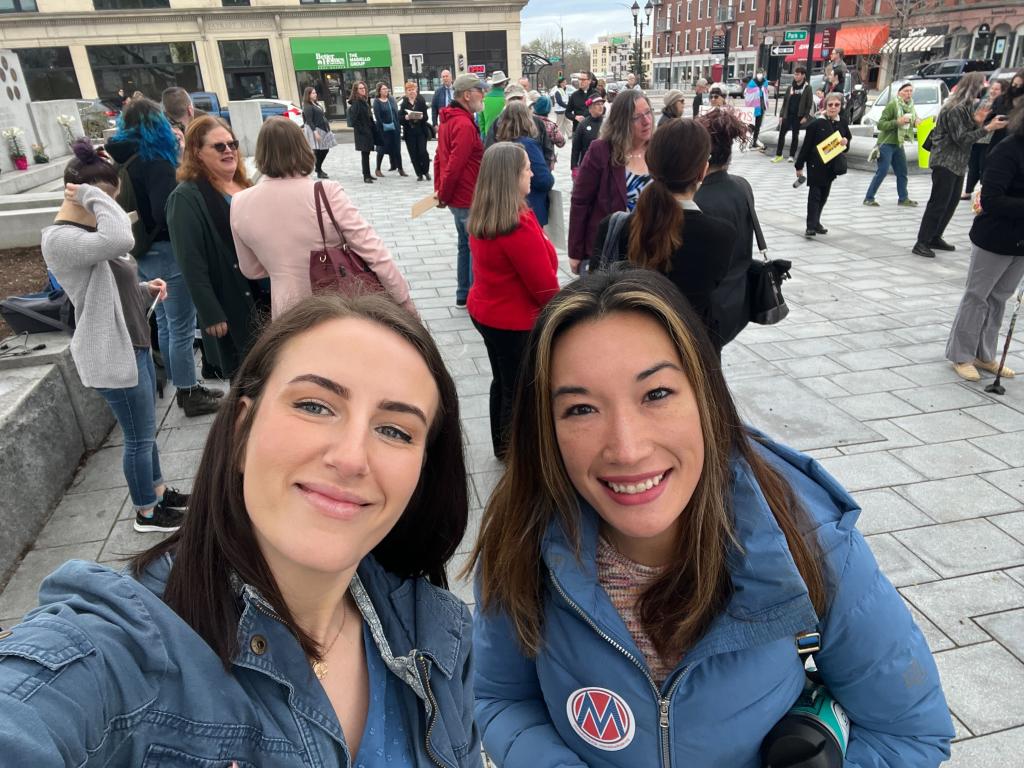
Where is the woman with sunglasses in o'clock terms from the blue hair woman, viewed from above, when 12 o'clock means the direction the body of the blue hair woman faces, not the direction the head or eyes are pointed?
The woman with sunglasses is roughly at 4 o'clock from the blue hair woman.

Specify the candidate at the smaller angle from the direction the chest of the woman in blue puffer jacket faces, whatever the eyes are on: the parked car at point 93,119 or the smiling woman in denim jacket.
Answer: the smiling woman in denim jacket

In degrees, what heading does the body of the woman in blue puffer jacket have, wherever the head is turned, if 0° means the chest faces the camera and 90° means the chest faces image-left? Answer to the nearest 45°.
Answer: approximately 0°

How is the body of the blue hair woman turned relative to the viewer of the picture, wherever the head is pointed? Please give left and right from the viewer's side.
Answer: facing away from the viewer and to the right of the viewer

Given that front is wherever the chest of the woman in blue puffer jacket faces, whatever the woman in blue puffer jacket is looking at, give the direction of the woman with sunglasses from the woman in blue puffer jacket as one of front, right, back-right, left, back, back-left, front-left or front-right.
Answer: back-right

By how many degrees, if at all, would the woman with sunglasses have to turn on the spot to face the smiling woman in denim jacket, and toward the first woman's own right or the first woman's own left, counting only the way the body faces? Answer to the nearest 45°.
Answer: approximately 45° to the first woman's own right

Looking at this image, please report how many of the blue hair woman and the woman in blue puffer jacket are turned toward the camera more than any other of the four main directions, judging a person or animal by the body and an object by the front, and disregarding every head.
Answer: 1

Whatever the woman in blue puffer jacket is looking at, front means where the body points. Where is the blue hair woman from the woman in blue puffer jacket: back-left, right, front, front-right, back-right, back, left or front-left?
back-right

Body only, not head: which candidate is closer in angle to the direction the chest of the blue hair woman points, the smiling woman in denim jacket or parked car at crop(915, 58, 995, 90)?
the parked car
